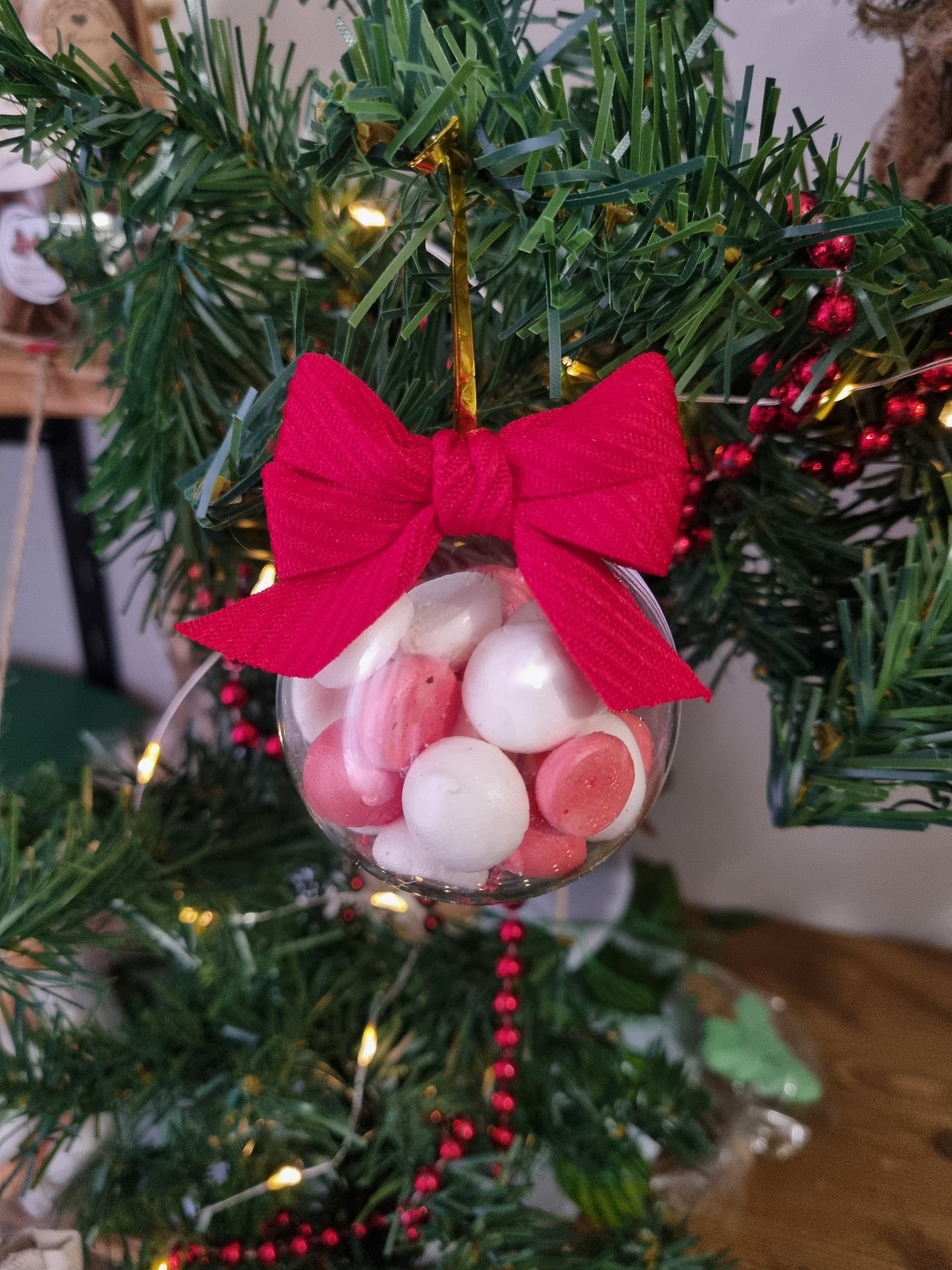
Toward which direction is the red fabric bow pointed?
toward the camera
